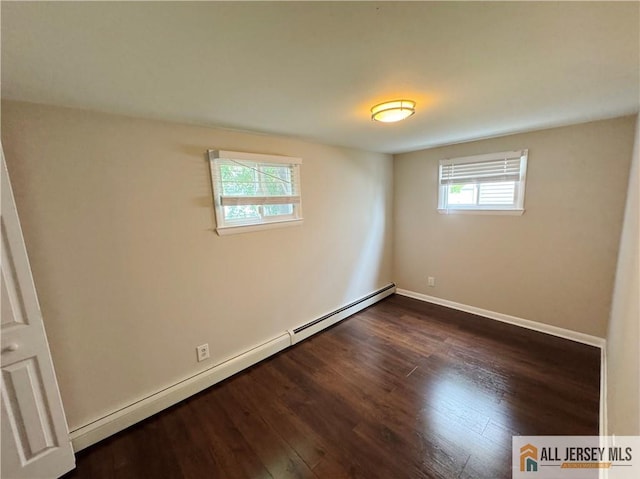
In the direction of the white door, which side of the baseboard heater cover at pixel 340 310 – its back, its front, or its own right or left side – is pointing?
right

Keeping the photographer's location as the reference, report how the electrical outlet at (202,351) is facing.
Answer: facing the viewer and to the right of the viewer

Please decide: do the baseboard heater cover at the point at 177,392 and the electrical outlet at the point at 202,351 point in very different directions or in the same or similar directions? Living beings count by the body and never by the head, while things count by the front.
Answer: same or similar directions

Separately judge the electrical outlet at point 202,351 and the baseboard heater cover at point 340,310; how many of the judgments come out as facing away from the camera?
0

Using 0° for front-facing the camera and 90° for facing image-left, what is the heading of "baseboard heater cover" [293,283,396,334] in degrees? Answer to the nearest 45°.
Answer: approximately 315°

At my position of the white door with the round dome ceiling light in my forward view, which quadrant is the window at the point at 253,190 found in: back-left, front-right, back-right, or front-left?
front-left

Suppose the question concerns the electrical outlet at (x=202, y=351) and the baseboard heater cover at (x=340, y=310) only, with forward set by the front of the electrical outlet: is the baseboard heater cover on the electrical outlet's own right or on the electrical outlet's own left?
on the electrical outlet's own left

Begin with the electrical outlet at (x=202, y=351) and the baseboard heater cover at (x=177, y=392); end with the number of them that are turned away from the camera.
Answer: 0

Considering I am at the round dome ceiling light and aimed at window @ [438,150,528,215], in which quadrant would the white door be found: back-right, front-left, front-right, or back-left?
back-left

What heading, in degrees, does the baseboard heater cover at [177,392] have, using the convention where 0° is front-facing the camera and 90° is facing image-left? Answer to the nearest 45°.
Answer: approximately 315°

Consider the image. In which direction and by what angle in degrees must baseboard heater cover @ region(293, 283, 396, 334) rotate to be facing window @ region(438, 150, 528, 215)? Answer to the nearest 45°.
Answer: approximately 45° to its left

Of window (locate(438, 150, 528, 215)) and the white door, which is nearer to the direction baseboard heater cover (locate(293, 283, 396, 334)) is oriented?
the window
